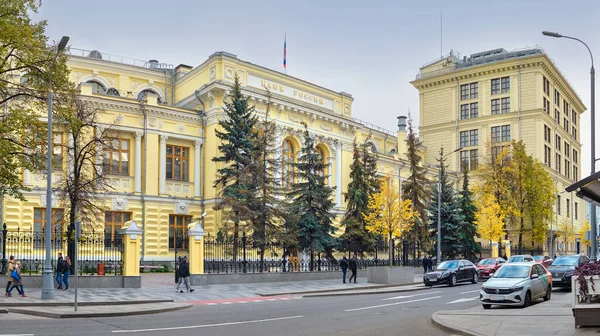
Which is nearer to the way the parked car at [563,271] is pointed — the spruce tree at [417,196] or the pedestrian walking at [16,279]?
the pedestrian walking

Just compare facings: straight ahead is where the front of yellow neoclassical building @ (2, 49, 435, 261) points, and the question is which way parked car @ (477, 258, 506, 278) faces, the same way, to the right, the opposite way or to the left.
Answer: to the right

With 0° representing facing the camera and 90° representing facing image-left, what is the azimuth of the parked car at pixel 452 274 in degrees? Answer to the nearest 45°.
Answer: approximately 45°

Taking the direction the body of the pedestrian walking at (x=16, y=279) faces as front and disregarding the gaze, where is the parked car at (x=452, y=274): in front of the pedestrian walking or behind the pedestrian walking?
in front

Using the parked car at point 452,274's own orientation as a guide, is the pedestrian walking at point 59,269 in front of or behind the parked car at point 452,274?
in front

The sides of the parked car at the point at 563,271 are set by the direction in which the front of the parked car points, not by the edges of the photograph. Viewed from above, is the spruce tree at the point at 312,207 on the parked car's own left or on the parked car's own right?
on the parked car's own right

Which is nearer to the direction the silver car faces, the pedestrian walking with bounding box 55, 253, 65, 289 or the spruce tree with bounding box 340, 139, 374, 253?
the pedestrian walking

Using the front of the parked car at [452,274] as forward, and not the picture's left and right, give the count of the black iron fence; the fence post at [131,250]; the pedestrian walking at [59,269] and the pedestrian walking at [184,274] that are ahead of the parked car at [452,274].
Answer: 4

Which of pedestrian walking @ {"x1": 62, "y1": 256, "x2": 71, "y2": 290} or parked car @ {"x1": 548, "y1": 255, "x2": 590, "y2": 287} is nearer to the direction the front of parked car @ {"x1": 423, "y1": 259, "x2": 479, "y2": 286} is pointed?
the pedestrian walking

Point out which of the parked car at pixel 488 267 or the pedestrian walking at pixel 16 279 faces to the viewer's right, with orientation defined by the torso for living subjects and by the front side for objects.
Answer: the pedestrian walking

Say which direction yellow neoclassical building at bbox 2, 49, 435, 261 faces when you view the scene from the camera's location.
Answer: facing the viewer and to the right of the viewer
